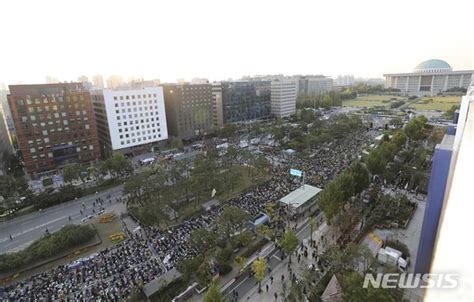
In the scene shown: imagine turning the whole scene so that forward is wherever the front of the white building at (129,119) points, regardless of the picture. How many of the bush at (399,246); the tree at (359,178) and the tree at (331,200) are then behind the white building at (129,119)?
0

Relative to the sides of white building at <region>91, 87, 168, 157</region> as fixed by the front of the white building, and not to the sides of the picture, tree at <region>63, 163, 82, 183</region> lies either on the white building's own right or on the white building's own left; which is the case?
on the white building's own right

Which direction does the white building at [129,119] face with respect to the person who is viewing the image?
facing the viewer and to the right of the viewer

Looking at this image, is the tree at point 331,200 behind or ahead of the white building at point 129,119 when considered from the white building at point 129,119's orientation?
ahead

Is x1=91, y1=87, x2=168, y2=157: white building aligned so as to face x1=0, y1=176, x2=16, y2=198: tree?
no

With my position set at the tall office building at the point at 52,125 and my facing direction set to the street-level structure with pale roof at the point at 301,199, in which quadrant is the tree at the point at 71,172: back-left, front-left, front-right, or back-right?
front-right

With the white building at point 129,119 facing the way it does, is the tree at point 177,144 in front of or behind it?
in front

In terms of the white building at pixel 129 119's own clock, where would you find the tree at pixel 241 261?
The tree is roughly at 1 o'clock from the white building.

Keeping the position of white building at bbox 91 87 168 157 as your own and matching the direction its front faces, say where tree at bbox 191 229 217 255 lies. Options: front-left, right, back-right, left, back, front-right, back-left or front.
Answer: front-right

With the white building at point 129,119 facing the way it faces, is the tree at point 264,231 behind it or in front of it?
in front

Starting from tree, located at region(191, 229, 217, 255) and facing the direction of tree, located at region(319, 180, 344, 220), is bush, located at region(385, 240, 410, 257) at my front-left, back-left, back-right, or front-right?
front-right
